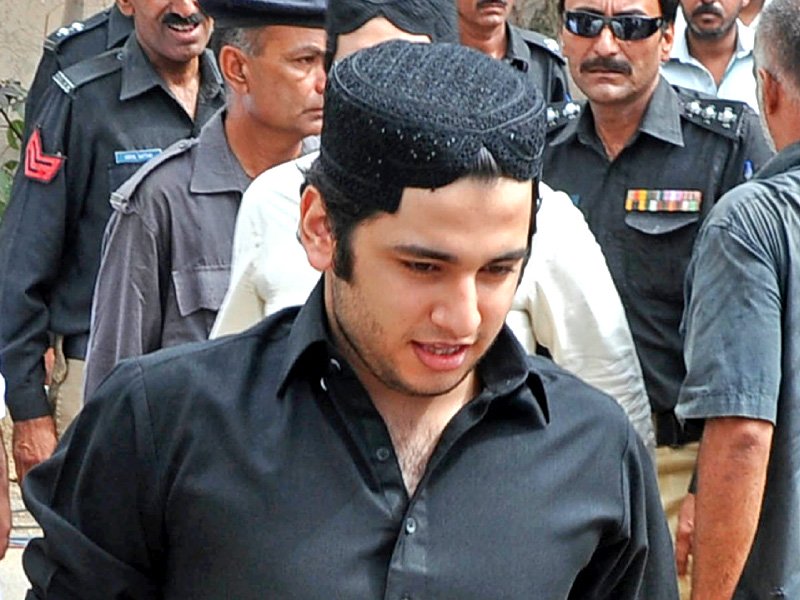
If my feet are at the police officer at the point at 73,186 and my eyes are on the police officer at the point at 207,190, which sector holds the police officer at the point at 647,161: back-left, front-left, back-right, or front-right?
front-left

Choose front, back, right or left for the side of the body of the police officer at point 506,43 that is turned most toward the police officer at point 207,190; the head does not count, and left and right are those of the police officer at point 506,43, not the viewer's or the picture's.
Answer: front

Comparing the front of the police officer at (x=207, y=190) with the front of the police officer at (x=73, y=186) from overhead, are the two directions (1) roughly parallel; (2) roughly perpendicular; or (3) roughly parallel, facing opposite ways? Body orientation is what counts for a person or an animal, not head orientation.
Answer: roughly parallel

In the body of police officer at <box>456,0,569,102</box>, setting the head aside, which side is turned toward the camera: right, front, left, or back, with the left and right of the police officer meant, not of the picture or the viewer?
front

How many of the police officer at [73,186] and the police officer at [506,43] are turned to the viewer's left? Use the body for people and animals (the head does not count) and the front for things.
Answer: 0

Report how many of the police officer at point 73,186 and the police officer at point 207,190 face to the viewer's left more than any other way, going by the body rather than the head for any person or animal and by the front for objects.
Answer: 0

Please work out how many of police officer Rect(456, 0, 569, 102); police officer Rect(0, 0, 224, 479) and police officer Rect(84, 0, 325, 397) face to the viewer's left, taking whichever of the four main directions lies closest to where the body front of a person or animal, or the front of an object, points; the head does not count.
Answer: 0

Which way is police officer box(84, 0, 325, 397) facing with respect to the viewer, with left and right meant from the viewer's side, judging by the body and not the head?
facing the viewer and to the right of the viewer
